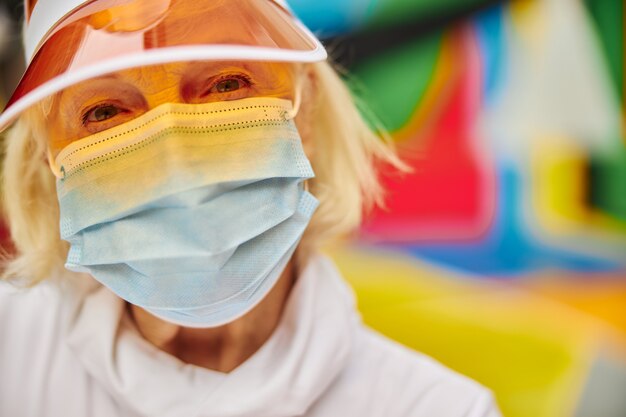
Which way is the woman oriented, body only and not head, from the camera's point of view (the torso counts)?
toward the camera
